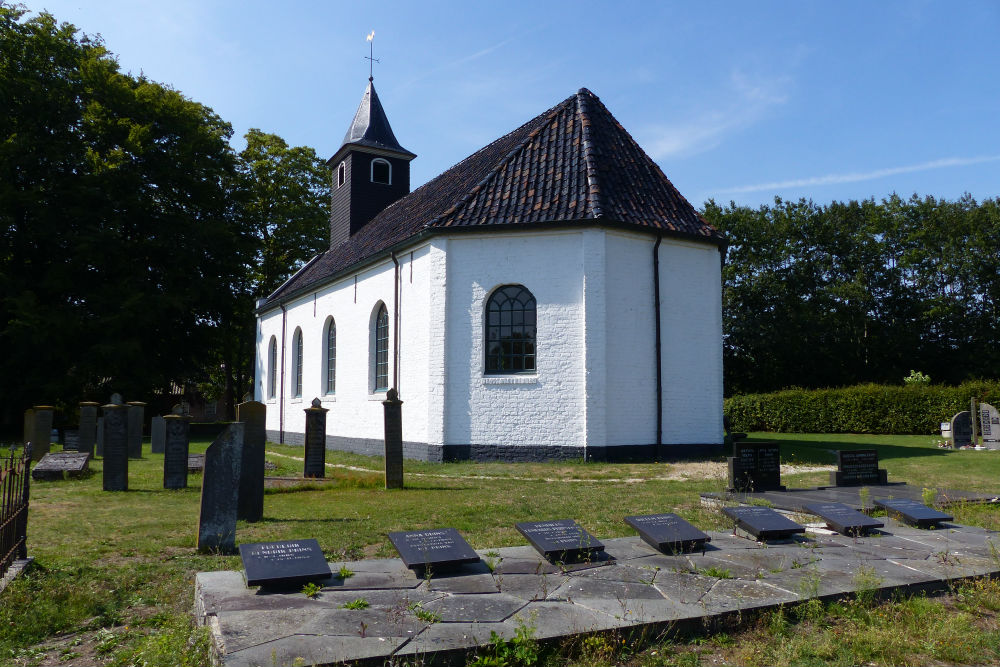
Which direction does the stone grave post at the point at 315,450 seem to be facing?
toward the camera

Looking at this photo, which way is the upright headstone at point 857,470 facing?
toward the camera

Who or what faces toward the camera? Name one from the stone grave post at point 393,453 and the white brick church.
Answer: the stone grave post

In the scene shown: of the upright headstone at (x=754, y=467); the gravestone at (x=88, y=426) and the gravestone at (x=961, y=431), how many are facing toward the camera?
3

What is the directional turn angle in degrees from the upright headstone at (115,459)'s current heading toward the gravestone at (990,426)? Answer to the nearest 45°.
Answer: approximately 90° to its left

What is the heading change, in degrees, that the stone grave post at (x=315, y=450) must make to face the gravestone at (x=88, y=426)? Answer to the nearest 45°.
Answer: approximately 135° to its right

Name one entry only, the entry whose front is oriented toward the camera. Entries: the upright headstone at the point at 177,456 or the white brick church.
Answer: the upright headstone

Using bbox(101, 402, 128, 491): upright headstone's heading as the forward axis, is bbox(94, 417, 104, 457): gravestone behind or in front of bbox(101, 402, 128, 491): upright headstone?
behind

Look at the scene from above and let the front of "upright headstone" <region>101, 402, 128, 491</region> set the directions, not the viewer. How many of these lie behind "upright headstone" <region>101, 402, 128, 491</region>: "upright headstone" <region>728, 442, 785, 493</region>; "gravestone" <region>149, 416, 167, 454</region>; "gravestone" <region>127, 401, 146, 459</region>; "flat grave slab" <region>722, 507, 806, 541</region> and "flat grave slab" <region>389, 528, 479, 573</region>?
2

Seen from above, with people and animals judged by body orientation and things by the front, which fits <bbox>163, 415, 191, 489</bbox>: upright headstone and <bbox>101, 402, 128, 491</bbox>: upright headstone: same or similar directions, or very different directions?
same or similar directions

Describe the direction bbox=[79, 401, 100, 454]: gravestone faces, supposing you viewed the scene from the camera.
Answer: facing the viewer

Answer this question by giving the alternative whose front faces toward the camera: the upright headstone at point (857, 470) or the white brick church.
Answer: the upright headstone

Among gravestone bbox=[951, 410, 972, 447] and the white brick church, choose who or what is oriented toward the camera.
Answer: the gravestone

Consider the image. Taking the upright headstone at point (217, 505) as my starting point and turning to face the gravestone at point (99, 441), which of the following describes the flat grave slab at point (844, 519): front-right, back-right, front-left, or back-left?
back-right

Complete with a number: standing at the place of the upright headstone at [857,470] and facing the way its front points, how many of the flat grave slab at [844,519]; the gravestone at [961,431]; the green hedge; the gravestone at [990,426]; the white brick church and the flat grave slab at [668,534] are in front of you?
2

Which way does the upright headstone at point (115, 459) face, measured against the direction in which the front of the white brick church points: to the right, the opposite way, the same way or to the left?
the opposite way

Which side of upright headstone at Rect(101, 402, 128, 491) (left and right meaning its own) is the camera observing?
front

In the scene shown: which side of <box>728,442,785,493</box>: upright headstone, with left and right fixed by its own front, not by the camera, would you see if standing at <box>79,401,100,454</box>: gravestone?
right

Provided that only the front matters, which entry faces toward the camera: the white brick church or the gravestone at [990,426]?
the gravestone
